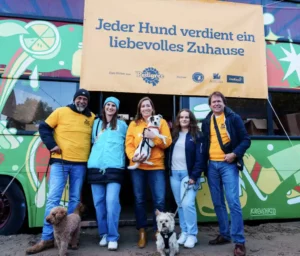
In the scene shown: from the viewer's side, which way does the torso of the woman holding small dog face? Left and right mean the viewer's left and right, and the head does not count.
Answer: facing the viewer

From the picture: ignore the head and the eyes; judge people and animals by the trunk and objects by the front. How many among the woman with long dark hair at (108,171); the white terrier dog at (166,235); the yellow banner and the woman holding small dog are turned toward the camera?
4

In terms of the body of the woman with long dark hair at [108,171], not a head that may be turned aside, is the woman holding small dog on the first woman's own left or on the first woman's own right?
on the first woman's own left

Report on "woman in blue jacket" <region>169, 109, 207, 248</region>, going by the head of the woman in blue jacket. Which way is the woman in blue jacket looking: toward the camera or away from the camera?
toward the camera

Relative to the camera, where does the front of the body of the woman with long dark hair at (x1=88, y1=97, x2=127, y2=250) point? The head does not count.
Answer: toward the camera

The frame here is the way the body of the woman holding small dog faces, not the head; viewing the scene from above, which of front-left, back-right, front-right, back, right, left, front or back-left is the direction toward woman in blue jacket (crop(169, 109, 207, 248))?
left

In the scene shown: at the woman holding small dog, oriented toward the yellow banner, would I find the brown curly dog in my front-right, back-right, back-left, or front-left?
back-left

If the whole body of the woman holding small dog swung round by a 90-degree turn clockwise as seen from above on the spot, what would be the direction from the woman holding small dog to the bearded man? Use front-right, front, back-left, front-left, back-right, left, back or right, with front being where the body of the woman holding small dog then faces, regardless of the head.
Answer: front

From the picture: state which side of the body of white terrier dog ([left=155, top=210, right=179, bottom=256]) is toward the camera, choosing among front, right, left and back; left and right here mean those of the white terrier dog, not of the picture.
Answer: front

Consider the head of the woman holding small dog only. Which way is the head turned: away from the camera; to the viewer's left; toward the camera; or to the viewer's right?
toward the camera

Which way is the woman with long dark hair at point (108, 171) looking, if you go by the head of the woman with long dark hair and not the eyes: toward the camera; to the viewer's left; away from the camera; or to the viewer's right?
toward the camera

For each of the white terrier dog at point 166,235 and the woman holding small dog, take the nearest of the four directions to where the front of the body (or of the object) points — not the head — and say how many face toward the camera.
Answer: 2

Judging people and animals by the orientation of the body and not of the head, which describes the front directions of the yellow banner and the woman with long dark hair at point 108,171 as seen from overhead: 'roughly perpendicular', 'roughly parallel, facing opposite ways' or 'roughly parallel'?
roughly parallel
